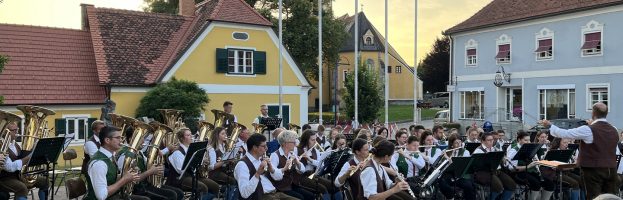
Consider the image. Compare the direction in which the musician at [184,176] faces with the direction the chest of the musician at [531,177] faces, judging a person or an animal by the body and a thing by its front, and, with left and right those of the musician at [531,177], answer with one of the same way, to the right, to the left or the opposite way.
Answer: to the left

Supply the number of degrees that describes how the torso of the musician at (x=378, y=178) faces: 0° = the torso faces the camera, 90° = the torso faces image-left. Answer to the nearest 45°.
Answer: approximately 270°

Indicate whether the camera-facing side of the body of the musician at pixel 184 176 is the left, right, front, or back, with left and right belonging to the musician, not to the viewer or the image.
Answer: right

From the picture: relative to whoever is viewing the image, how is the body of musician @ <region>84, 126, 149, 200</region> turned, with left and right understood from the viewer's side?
facing to the right of the viewer

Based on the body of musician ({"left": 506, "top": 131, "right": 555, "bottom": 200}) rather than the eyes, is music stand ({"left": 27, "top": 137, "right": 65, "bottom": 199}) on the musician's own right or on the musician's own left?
on the musician's own right
